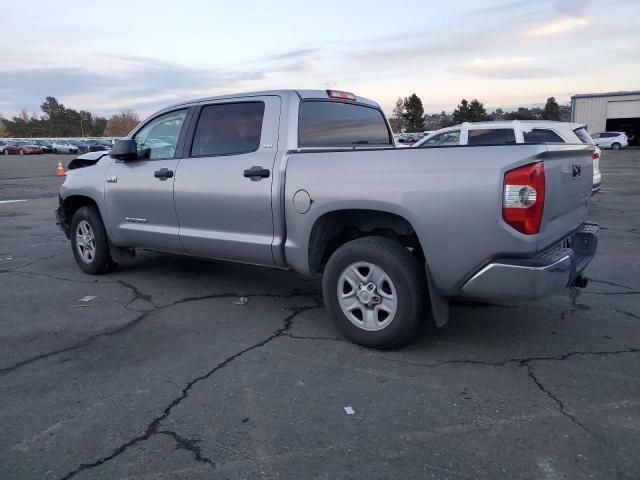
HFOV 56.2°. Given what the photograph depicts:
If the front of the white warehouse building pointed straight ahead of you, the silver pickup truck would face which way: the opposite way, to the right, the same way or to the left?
to the right

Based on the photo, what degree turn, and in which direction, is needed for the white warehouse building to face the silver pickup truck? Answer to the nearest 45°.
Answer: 0° — it already faces it

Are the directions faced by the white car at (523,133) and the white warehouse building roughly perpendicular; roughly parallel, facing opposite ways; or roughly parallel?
roughly perpendicular

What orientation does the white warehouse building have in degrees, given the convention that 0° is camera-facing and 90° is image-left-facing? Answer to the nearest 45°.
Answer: approximately 0°

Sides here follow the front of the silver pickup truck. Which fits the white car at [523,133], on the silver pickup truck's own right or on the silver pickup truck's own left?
on the silver pickup truck's own right

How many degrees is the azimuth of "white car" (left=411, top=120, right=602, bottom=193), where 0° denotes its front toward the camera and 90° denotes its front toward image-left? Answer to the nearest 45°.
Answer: approximately 90°

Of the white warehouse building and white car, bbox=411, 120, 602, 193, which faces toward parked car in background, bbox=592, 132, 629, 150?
the white warehouse building

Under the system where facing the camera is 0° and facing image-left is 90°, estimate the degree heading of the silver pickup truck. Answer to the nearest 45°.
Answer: approximately 135°

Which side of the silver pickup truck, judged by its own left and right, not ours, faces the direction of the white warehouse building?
right

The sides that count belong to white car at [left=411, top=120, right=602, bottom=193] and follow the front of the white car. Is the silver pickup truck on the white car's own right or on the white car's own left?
on the white car's own left

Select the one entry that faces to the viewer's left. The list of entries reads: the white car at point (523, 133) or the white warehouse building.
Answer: the white car
